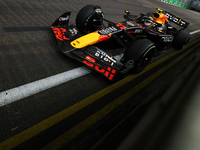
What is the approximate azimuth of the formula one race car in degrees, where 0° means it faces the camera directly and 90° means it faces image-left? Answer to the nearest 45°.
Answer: approximately 45°

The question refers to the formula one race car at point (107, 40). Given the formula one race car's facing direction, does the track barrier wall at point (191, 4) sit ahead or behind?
behind
